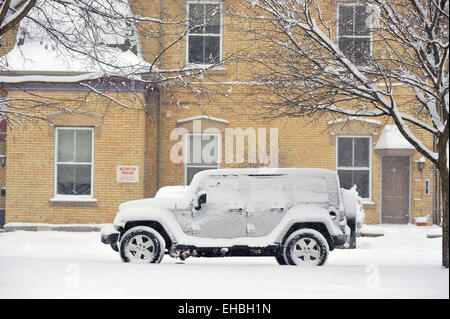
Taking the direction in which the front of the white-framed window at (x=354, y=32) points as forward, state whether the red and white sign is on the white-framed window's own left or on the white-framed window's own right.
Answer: on the white-framed window's own right

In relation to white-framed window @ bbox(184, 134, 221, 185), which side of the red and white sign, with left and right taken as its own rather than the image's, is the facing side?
left

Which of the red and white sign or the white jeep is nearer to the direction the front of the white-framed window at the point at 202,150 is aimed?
the white jeep

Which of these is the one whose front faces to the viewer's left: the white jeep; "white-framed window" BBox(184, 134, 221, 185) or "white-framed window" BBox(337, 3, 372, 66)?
the white jeep

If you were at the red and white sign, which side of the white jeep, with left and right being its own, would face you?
right

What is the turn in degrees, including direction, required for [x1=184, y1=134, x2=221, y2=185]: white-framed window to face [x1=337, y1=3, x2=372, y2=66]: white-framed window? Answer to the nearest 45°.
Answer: approximately 45° to its left

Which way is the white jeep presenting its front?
to the viewer's left

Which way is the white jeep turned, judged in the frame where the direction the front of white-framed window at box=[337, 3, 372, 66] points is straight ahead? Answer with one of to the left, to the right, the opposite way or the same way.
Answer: to the right

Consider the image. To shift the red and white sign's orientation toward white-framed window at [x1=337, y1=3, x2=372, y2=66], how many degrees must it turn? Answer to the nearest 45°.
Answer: approximately 45° to its left

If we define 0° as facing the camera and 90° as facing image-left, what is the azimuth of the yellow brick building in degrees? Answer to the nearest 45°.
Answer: approximately 0°
